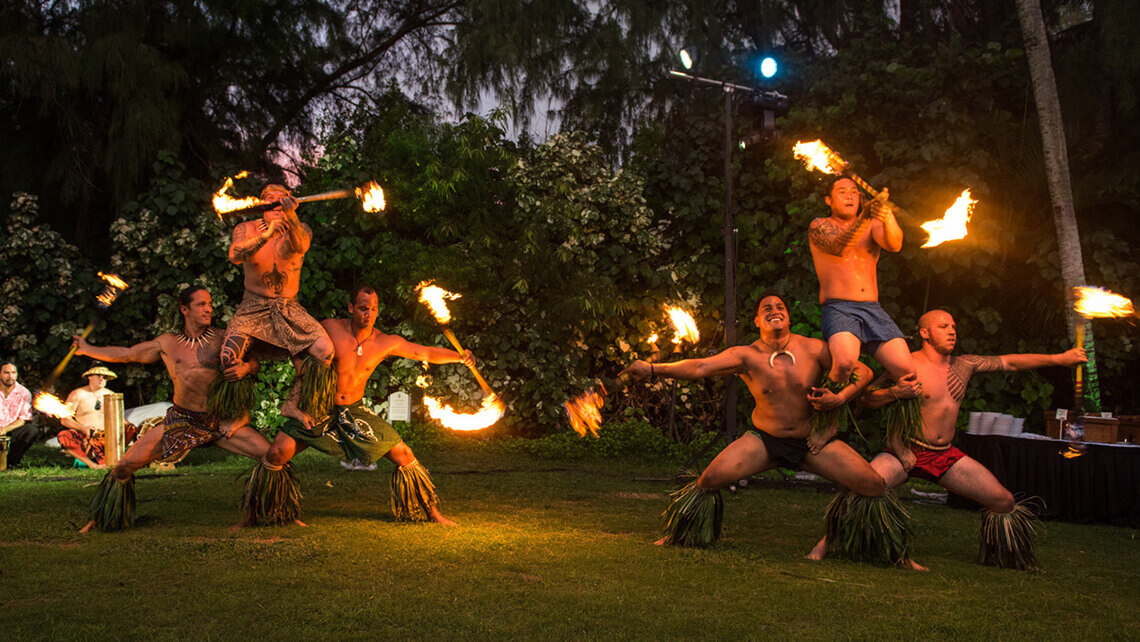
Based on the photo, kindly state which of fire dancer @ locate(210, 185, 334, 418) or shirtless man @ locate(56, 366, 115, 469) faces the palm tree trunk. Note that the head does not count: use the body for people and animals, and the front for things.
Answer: the shirtless man

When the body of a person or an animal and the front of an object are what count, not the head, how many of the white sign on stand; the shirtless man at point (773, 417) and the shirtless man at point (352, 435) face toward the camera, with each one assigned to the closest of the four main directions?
3

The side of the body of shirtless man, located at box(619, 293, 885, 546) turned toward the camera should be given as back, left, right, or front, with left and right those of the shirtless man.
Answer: front

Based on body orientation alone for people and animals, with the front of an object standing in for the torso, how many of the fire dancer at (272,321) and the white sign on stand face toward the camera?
2

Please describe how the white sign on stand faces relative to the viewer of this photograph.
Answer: facing the viewer

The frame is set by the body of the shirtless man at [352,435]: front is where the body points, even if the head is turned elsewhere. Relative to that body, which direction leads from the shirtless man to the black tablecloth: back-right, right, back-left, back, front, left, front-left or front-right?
left

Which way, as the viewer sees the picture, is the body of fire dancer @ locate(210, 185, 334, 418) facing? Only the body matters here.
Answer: toward the camera

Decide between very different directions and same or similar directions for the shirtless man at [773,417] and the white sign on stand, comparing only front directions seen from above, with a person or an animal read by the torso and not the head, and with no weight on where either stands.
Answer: same or similar directions

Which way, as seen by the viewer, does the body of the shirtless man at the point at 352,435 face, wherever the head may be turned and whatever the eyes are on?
toward the camera

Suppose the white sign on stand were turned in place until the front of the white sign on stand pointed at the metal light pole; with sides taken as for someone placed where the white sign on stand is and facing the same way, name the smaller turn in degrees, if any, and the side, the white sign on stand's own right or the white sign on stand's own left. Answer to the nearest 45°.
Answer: approximately 45° to the white sign on stand's own left

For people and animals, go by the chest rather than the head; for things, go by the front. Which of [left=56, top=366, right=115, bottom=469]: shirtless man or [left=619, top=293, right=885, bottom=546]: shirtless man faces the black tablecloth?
[left=56, top=366, right=115, bottom=469]: shirtless man

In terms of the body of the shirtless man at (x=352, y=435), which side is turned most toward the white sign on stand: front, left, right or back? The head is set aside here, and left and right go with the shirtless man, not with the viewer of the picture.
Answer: back
